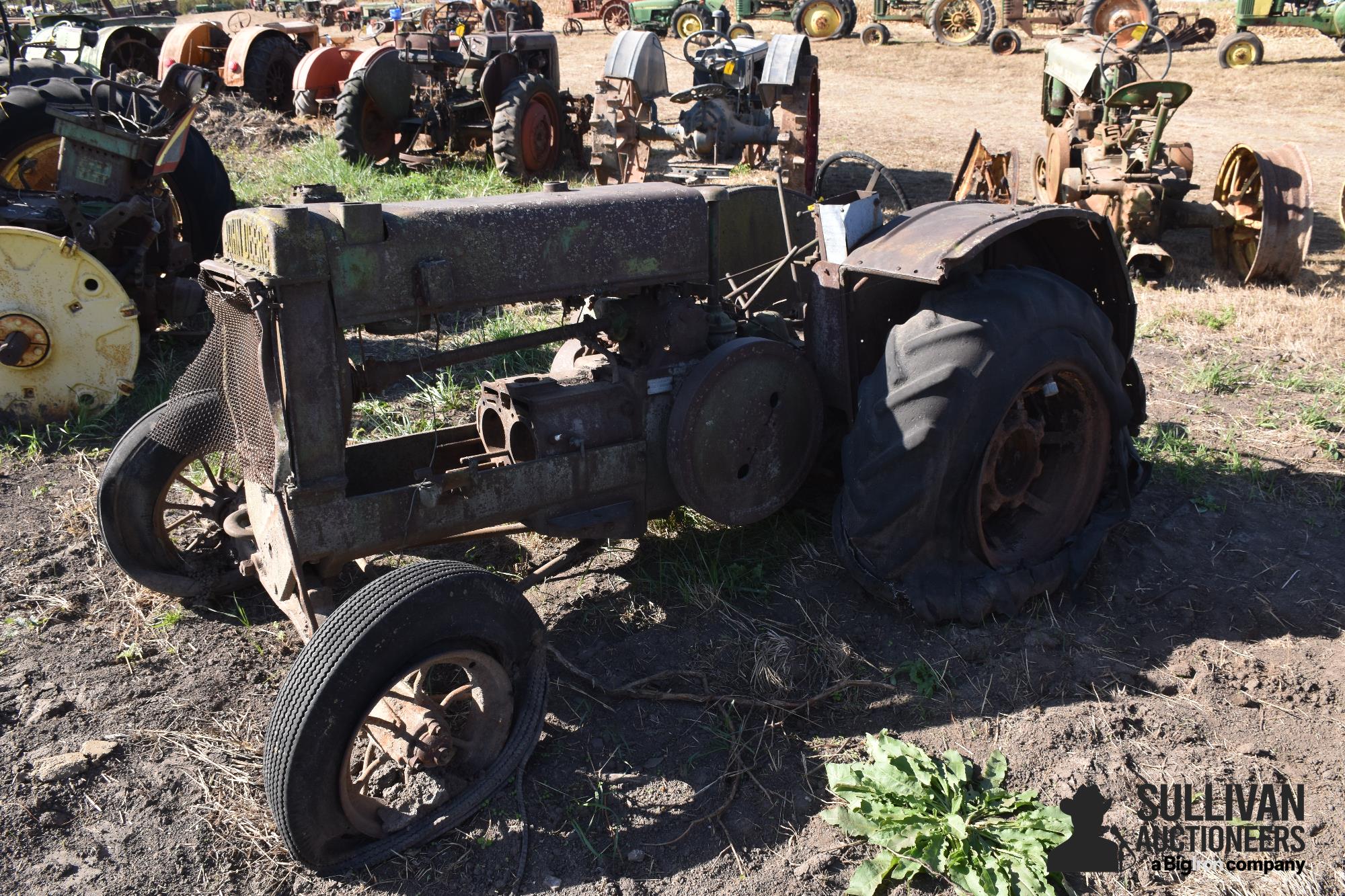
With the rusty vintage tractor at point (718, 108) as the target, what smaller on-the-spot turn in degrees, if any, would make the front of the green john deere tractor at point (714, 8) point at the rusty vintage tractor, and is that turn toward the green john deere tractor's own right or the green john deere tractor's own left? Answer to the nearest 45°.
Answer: approximately 90° to the green john deere tractor's own left

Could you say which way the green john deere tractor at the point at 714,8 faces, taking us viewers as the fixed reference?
facing to the left of the viewer

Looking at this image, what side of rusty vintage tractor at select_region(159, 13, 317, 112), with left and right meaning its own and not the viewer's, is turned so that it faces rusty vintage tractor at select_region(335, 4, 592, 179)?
right

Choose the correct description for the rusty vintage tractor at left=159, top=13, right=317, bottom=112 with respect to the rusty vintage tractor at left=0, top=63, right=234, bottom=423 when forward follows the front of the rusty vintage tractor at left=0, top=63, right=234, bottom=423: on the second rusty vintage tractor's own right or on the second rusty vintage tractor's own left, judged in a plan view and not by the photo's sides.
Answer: on the second rusty vintage tractor's own right

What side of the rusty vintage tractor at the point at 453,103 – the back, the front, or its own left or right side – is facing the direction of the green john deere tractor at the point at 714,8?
front

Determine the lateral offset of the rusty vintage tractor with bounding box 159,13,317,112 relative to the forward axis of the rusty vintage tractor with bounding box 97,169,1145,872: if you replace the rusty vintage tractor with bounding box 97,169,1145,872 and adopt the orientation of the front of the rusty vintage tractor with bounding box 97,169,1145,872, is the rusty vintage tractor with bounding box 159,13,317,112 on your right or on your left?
on your right

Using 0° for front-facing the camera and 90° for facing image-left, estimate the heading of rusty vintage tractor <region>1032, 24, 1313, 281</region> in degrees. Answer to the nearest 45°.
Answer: approximately 135°

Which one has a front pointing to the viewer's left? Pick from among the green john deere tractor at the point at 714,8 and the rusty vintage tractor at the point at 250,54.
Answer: the green john deere tractor

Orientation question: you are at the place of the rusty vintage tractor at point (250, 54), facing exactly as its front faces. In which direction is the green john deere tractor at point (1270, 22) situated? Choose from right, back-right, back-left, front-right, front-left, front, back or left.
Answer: front-right

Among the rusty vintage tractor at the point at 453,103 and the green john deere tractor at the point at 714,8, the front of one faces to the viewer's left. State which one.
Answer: the green john deere tractor
